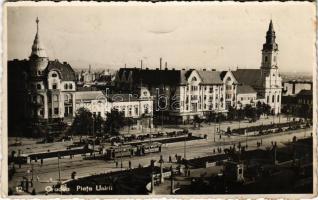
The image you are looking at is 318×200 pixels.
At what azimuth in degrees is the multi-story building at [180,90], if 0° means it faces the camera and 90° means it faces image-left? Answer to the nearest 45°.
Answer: approximately 315°

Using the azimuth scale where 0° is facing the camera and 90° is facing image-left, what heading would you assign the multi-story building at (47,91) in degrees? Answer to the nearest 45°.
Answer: approximately 315°

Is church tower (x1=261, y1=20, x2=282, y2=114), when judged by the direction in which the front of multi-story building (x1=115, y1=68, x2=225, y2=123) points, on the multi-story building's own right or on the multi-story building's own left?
on the multi-story building's own left
